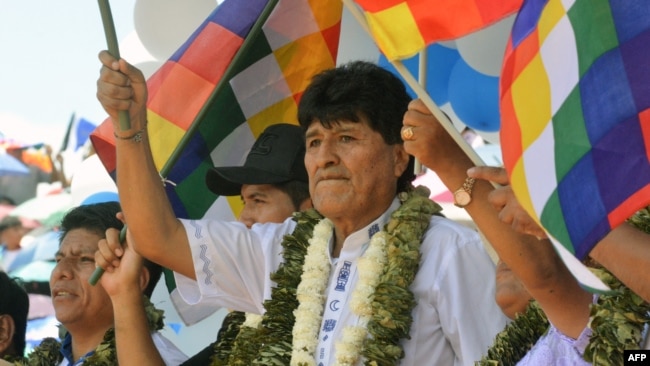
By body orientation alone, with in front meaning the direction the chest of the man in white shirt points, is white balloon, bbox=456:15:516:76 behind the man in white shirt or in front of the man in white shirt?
behind

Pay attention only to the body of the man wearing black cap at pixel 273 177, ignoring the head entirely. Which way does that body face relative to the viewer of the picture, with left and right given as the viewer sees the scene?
facing the viewer and to the left of the viewer

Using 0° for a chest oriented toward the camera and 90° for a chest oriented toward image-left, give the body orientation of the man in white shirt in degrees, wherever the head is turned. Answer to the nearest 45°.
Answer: approximately 45°

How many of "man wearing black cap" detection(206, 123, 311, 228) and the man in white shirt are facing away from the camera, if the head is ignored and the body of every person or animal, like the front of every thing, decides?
0

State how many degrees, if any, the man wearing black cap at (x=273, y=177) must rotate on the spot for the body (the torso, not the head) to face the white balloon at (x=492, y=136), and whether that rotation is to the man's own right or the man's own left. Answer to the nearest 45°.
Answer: approximately 180°

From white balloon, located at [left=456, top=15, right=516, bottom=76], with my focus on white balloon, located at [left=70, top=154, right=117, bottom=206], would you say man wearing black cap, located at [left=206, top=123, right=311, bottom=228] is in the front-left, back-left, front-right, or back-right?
front-left

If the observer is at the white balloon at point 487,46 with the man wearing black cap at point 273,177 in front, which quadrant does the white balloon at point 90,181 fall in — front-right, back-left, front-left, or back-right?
front-right

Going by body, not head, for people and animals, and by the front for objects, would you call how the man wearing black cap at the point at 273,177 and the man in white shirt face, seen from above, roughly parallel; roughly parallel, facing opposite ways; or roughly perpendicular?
roughly parallel
